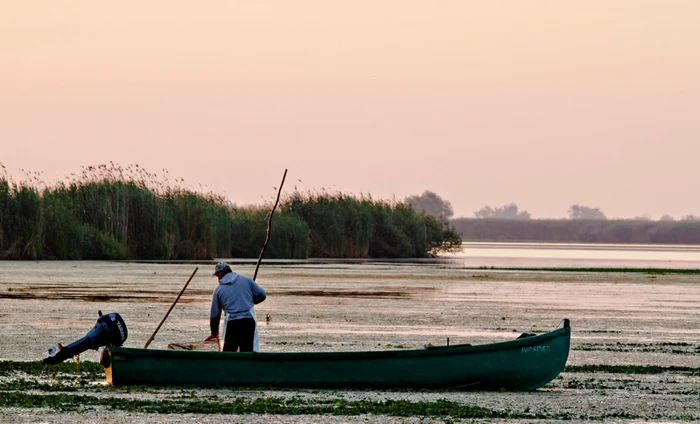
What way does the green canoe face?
to the viewer's right

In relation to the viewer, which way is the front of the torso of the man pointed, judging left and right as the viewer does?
facing away from the viewer and to the left of the viewer

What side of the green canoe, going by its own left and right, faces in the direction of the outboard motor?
back
